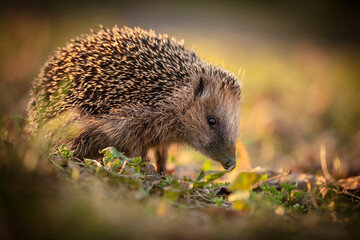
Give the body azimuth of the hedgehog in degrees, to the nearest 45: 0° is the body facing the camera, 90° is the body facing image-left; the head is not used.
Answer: approximately 270°

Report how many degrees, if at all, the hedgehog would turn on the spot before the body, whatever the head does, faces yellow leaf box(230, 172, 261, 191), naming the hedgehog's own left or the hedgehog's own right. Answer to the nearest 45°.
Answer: approximately 45° to the hedgehog's own right

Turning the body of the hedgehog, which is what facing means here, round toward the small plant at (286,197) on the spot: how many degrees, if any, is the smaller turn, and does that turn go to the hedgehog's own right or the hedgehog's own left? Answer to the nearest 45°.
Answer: approximately 45° to the hedgehog's own right
